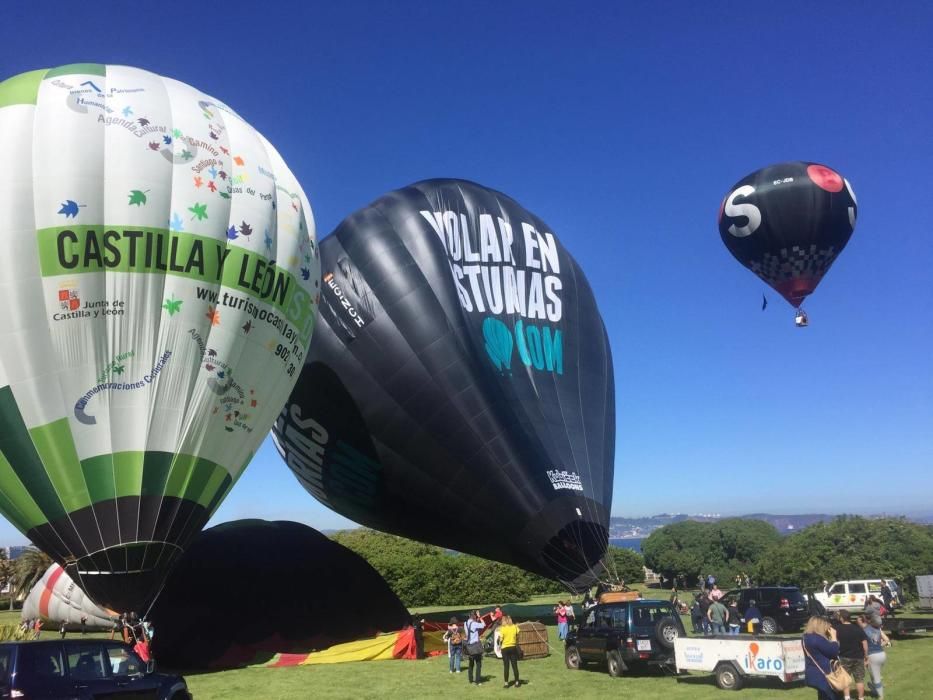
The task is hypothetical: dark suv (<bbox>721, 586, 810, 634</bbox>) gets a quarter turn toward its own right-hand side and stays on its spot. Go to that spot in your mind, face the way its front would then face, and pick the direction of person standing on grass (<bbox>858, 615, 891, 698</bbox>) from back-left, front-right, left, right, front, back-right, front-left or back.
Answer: back-right

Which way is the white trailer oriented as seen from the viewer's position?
to the viewer's left

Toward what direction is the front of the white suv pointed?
to the viewer's left

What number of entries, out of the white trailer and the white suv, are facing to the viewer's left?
2

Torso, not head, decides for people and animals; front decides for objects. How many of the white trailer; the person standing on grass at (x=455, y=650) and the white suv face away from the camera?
1

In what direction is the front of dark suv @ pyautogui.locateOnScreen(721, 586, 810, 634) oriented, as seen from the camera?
facing away from the viewer and to the left of the viewer

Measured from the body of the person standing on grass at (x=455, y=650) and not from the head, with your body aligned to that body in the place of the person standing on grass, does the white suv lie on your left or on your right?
on your right

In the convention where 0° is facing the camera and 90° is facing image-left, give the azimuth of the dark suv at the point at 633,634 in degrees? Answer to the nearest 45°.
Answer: approximately 135°

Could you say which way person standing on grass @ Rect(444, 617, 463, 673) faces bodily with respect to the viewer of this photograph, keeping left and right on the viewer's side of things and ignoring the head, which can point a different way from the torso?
facing away from the viewer
